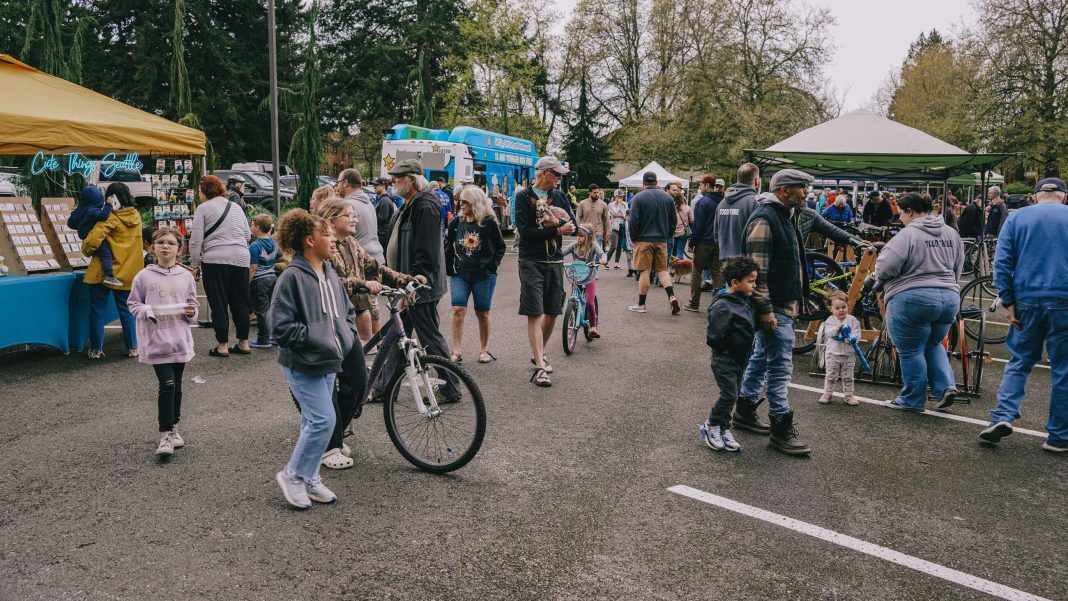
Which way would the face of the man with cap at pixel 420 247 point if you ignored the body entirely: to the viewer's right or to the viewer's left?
to the viewer's left

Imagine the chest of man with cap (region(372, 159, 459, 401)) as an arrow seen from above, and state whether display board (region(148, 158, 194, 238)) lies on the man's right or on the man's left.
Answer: on the man's right

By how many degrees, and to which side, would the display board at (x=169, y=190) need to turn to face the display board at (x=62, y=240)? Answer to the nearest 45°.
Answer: approximately 45° to its right

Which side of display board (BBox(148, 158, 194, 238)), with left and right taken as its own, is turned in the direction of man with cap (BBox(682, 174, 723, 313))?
left

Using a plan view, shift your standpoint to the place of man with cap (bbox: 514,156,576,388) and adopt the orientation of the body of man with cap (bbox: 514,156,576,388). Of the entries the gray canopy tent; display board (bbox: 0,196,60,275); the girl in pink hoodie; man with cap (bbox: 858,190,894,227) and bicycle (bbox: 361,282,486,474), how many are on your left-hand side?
2
